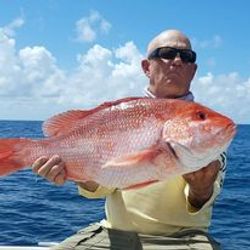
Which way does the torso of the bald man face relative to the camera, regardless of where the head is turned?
toward the camera

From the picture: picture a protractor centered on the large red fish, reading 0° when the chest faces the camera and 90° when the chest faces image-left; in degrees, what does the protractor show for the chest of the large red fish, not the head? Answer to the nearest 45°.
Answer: approximately 270°
